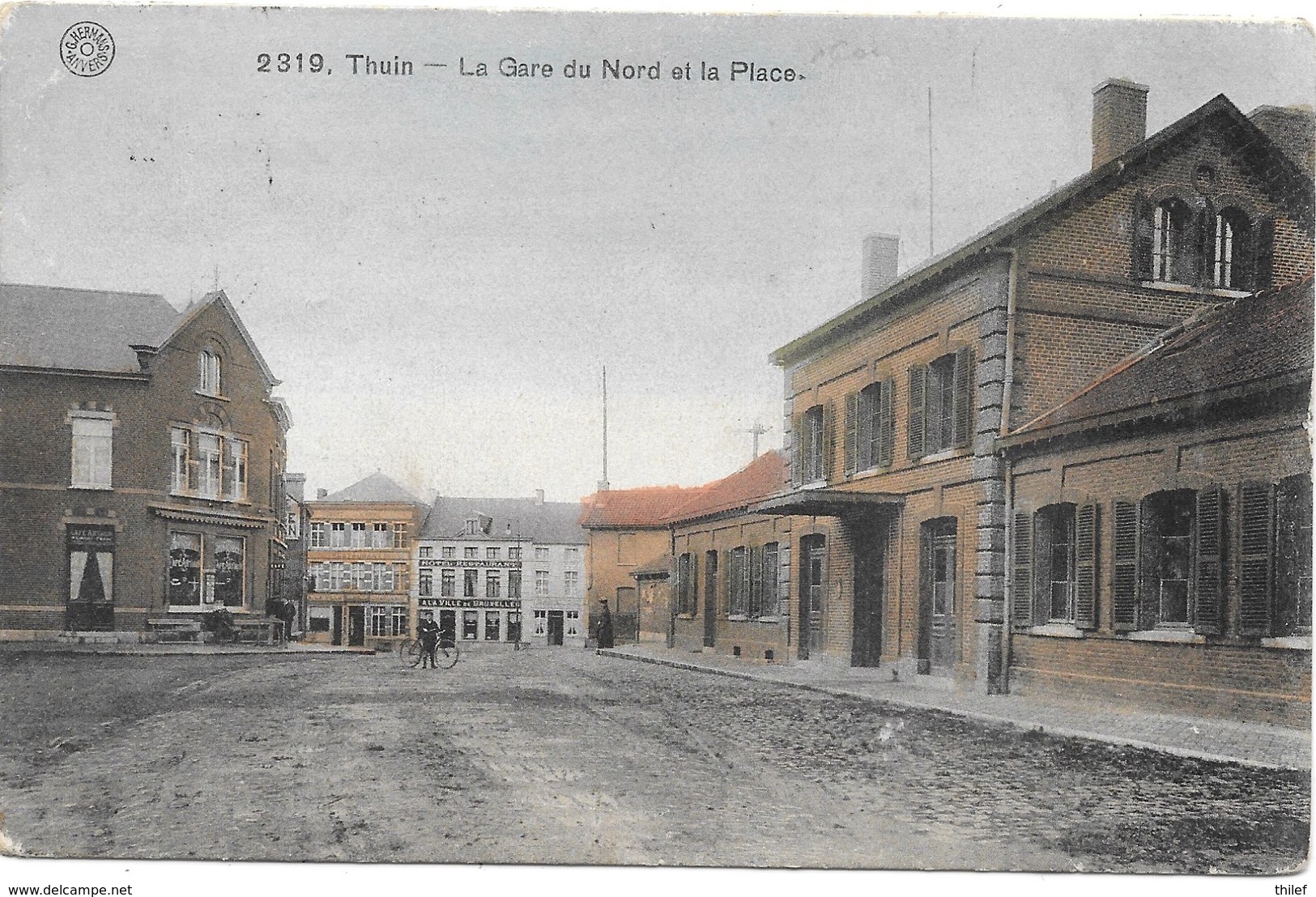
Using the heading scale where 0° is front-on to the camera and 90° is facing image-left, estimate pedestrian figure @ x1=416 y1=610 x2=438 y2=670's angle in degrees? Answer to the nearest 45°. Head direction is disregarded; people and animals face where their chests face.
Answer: approximately 0°

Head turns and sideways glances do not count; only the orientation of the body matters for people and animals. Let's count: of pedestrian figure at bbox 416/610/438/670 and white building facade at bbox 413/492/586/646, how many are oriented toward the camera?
2

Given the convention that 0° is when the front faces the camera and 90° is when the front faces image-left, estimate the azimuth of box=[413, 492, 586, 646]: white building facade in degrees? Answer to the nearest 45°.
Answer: approximately 0°
